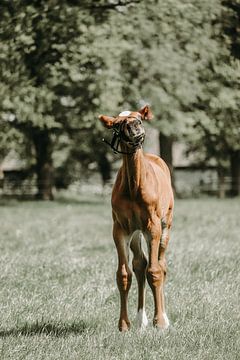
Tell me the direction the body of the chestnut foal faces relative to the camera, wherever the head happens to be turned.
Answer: toward the camera

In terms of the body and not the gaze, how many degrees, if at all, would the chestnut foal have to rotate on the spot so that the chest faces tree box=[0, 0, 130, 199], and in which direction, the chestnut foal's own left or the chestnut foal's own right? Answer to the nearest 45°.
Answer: approximately 180°
